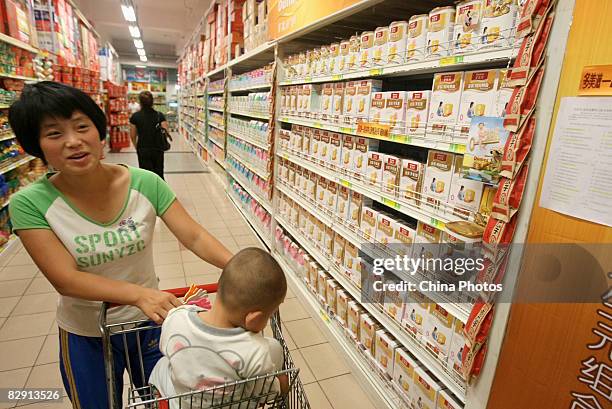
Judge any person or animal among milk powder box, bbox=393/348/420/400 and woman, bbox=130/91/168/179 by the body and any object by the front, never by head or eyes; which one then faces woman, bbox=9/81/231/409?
the milk powder box

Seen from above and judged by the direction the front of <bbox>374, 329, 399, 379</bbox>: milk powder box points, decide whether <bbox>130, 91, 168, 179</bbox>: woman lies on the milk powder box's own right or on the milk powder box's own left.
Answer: on the milk powder box's own right

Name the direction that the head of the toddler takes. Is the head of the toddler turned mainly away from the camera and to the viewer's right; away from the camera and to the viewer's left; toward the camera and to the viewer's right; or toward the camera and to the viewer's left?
away from the camera and to the viewer's right

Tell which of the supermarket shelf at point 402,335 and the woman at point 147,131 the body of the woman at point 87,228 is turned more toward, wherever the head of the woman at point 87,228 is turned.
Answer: the supermarket shelf

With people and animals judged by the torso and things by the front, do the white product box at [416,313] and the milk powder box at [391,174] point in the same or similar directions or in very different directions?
same or similar directions

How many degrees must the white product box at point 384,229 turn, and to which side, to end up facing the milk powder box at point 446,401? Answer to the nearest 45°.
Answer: approximately 90° to its left

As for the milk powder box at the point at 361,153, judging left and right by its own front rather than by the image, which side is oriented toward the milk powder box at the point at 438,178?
left

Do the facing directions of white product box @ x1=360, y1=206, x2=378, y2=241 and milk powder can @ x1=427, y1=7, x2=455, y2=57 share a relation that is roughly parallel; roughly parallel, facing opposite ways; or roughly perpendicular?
roughly parallel

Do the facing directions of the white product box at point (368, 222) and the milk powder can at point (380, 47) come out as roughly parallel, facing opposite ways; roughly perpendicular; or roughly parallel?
roughly parallel

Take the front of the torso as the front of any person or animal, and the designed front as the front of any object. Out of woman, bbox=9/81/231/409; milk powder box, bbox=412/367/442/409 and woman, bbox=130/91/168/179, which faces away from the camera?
woman, bbox=130/91/168/179

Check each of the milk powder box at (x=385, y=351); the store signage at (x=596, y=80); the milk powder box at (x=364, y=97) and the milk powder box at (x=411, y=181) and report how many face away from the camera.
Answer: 0

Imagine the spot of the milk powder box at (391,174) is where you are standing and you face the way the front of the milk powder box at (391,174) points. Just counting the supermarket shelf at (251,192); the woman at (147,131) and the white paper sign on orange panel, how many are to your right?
2

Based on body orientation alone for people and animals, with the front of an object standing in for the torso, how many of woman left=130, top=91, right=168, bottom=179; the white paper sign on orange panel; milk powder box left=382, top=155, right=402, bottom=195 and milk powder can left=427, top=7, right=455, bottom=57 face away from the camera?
1

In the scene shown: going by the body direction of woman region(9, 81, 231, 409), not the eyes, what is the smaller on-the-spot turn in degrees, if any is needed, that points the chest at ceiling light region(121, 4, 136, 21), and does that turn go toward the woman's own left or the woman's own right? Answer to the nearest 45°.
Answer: approximately 135° to the woman's own left

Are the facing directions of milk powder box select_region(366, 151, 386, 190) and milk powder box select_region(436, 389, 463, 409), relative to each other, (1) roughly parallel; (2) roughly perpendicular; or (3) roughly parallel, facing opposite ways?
roughly parallel

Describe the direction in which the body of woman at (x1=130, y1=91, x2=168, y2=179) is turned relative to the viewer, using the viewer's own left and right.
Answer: facing away from the viewer

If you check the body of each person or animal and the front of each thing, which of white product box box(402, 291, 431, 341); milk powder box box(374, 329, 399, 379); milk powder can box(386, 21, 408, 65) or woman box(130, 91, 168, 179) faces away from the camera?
the woman
